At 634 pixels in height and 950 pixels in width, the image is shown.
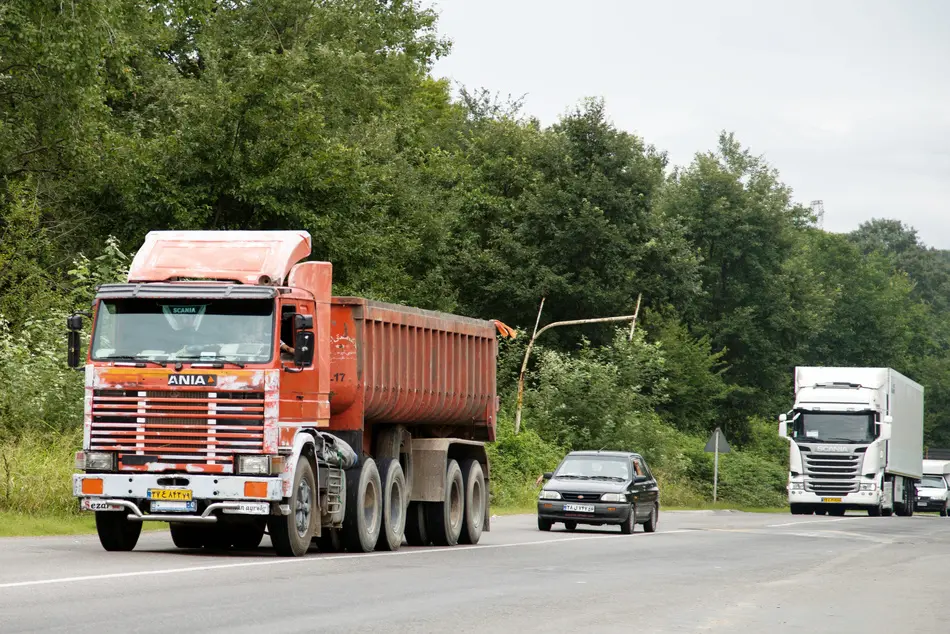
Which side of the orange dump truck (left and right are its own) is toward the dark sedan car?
back

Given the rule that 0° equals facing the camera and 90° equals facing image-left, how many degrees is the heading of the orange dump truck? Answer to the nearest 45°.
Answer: approximately 45°
